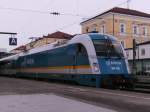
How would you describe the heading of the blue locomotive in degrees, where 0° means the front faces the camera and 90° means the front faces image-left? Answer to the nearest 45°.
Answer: approximately 315°
